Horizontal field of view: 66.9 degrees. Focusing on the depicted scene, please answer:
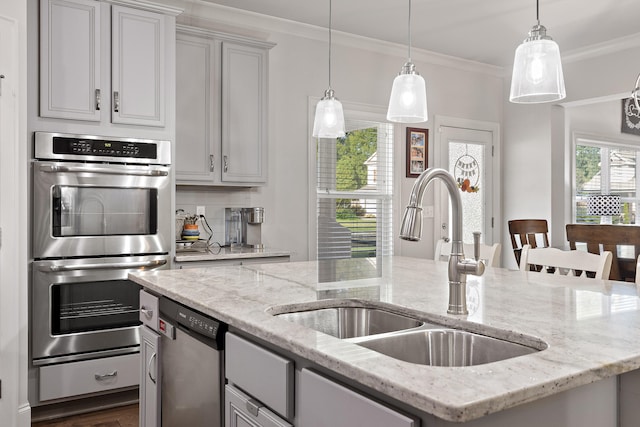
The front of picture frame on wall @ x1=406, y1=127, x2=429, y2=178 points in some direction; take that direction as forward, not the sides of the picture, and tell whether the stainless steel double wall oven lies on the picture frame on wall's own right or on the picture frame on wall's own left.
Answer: on the picture frame on wall's own right

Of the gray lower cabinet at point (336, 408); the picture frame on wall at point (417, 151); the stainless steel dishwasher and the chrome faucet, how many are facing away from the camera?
0

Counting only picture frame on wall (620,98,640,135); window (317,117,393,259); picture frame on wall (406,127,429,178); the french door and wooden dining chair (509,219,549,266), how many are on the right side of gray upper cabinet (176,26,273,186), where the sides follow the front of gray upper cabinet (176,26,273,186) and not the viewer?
0

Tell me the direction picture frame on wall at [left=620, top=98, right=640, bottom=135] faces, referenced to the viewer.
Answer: facing the viewer and to the left of the viewer

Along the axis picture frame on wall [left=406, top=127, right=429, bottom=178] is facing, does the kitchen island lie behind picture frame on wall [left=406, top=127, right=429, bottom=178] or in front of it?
in front

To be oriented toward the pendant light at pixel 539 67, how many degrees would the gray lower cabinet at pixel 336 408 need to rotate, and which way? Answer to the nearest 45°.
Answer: approximately 180°

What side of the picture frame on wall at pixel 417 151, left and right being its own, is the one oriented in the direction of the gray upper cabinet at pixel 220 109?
right

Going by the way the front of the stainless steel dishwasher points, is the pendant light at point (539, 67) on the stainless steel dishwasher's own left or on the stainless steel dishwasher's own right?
on the stainless steel dishwasher's own left

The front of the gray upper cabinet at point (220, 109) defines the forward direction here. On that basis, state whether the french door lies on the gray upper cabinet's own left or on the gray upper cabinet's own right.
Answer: on the gray upper cabinet's own left

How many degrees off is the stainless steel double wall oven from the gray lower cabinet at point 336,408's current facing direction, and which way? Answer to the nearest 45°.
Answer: approximately 90° to its right

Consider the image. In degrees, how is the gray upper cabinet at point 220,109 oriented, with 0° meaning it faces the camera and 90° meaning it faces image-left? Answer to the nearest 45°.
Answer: approximately 315°

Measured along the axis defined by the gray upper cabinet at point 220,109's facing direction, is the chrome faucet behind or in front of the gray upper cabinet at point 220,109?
in front

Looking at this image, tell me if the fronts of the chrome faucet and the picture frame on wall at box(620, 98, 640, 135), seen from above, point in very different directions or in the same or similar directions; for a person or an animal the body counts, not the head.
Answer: same or similar directions

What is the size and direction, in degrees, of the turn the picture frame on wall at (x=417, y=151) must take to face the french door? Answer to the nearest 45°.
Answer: approximately 90° to its left

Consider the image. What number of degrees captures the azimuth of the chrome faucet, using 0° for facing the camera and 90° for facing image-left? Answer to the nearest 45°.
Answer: approximately 45°

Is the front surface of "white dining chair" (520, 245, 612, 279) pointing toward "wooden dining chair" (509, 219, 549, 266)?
no

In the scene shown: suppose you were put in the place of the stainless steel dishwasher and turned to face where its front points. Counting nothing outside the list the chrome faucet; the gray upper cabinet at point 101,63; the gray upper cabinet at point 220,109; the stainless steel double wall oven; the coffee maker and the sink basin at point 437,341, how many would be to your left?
2

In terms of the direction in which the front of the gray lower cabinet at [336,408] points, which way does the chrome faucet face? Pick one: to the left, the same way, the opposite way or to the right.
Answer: the same way

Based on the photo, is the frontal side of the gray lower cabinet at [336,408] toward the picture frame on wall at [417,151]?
no

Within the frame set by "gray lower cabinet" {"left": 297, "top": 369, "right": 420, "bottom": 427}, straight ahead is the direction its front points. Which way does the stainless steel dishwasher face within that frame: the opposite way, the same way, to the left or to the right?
the same way
